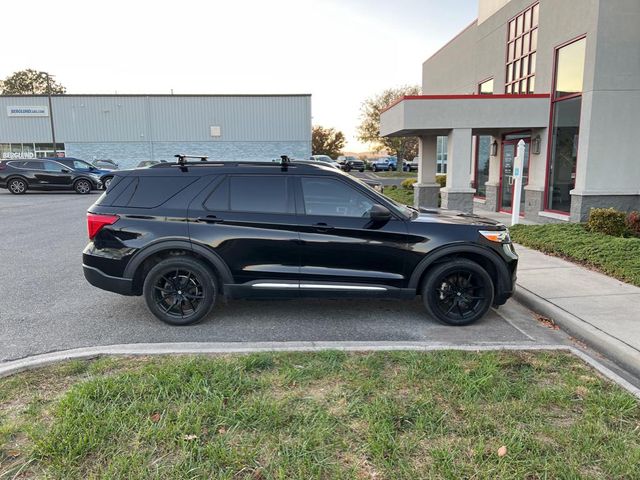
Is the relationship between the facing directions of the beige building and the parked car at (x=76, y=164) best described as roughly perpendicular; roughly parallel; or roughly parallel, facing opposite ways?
roughly parallel, facing opposite ways

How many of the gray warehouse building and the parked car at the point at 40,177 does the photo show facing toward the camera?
1

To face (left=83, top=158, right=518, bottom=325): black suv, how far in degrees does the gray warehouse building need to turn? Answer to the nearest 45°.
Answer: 0° — it already faces it

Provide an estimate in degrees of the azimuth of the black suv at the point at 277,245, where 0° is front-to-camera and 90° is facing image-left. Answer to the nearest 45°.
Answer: approximately 270°

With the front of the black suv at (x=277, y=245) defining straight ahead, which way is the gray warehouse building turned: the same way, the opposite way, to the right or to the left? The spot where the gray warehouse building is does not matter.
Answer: to the right

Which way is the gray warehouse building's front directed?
toward the camera

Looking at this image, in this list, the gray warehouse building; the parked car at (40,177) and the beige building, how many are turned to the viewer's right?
1

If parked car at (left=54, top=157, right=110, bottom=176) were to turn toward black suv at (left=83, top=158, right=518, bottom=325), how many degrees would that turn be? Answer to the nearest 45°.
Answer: approximately 90° to its right

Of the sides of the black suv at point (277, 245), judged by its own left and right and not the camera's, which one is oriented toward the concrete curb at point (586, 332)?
front

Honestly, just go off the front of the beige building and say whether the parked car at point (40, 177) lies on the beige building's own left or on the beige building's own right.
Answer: on the beige building's own right

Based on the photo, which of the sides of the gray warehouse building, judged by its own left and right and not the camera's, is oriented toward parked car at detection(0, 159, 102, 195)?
front

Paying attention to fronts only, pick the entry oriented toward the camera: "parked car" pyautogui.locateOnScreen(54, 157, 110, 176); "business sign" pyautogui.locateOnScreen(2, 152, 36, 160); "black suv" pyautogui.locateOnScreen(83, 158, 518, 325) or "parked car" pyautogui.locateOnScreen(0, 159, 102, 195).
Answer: the business sign

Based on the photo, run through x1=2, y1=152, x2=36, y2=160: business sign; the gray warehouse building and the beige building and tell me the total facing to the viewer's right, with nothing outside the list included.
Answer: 0

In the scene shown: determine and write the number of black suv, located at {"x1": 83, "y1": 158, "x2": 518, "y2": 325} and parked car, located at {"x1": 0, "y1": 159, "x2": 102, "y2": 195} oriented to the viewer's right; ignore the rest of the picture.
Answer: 2

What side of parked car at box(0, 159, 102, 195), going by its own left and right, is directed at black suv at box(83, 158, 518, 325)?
right

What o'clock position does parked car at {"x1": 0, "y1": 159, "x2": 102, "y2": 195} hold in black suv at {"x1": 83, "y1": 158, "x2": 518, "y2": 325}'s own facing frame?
The parked car is roughly at 8 o'clock from the black suv.

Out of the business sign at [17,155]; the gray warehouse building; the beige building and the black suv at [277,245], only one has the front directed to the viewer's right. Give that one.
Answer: the black suv

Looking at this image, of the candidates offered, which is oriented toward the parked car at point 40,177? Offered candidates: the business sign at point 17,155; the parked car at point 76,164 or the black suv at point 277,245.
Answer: the business sign

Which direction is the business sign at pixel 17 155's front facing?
toward the camera

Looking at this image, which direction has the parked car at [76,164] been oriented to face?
to the viewer's right

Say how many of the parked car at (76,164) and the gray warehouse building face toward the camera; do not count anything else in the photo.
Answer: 1

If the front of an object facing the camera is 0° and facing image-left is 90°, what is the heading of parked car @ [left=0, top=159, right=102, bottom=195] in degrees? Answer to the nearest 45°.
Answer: approximately 270°
